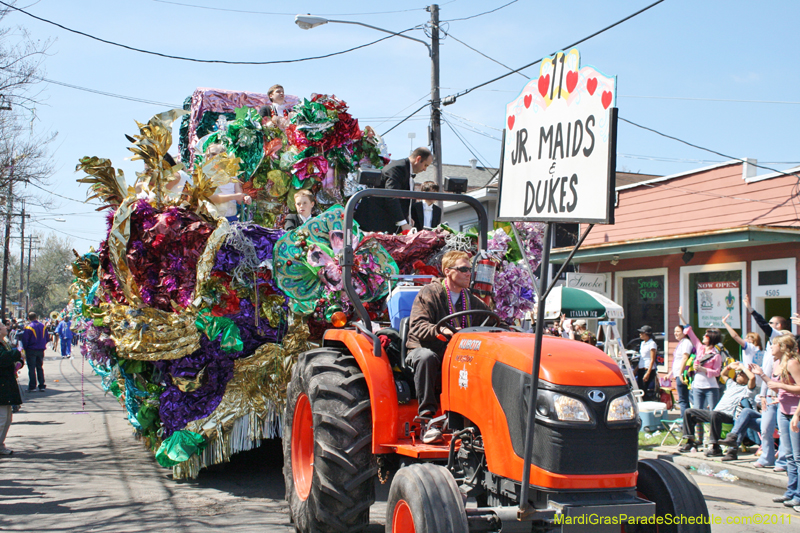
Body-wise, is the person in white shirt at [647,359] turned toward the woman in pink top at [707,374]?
no

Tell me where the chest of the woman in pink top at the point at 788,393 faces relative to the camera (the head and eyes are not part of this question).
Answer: to the viewer's left

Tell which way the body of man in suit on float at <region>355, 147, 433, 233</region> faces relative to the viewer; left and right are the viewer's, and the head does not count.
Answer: facing to the right of the viewer

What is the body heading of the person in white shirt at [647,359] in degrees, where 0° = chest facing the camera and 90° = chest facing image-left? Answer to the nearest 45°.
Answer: approximately 45°

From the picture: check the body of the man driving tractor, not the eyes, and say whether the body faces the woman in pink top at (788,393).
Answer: no

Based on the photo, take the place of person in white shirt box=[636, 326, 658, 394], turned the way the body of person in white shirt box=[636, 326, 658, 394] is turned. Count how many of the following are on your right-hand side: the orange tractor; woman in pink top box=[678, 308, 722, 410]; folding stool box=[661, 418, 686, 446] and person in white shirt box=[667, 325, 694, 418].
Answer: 0

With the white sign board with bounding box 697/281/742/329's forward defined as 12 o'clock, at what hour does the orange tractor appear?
The orange tractor is roughly at 12 o'clock from the white sign board.

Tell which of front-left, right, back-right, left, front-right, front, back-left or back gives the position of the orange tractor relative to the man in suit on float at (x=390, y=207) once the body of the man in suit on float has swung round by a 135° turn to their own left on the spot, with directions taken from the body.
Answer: back-left

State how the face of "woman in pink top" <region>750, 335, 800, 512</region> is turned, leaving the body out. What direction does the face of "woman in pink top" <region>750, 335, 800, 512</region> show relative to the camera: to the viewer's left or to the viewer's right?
to the viewer's left

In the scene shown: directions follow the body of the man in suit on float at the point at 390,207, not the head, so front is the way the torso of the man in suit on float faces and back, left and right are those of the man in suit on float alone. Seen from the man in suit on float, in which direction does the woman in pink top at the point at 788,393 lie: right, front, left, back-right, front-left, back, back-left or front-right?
front

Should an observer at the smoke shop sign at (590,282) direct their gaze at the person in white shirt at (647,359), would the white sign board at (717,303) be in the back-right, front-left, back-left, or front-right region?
front-left

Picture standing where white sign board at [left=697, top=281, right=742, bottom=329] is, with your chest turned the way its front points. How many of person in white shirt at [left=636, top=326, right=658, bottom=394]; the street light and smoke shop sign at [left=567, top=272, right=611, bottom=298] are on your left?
0

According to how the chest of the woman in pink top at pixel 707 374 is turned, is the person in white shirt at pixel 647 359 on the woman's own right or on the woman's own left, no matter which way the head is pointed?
on the woman's own right

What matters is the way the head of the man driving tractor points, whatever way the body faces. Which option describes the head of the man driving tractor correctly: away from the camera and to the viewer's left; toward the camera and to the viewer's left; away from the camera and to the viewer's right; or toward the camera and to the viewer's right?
toward the camera and to the viewer's right

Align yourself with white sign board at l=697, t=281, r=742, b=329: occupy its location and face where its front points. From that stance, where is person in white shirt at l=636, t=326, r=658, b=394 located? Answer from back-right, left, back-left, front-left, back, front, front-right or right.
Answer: front-right
